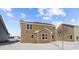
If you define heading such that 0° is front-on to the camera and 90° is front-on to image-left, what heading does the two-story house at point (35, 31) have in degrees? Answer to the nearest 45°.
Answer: approximately 315°

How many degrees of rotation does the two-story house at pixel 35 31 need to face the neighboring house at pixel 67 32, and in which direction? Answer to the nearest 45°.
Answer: approximately 45° to its left
